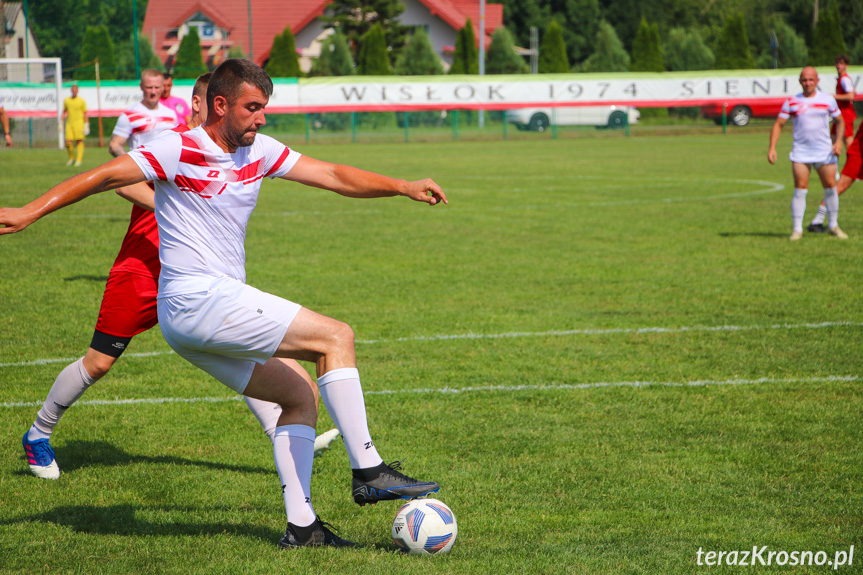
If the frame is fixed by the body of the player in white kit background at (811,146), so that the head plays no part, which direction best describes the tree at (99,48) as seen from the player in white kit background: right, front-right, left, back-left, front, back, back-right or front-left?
back-right

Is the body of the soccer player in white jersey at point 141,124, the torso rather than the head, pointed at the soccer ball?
yes

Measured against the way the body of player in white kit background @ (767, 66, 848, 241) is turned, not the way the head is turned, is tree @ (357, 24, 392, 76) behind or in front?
behind

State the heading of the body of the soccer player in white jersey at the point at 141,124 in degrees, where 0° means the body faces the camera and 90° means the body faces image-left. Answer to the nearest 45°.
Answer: approximately 0°

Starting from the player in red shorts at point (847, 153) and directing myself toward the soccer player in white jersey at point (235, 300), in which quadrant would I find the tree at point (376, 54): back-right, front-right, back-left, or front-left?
back-right

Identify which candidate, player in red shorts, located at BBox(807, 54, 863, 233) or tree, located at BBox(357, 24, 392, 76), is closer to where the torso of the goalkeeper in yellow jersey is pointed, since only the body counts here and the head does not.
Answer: the player in red shorts

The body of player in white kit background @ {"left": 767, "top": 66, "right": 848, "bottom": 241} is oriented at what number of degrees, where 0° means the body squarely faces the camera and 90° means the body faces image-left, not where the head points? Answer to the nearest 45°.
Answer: approximately 0°

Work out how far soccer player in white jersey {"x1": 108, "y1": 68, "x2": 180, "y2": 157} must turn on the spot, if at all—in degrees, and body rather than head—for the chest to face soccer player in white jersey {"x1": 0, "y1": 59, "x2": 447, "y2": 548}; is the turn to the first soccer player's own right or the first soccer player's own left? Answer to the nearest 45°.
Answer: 0° — they already face them
